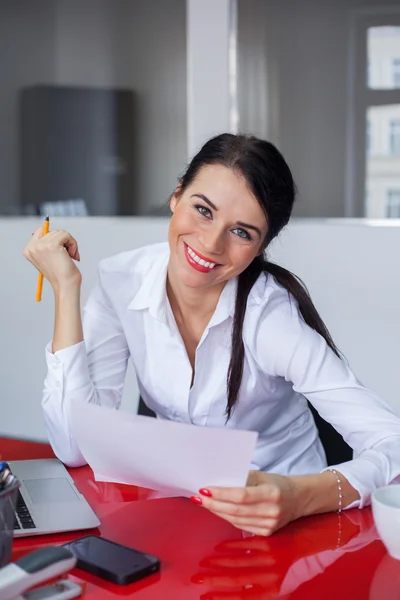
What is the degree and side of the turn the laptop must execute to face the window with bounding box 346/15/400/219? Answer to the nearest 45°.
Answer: approximately 45° to its left

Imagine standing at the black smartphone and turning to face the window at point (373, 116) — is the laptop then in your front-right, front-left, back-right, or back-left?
front-left

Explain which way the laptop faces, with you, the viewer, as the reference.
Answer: facing to the right of the viewer
